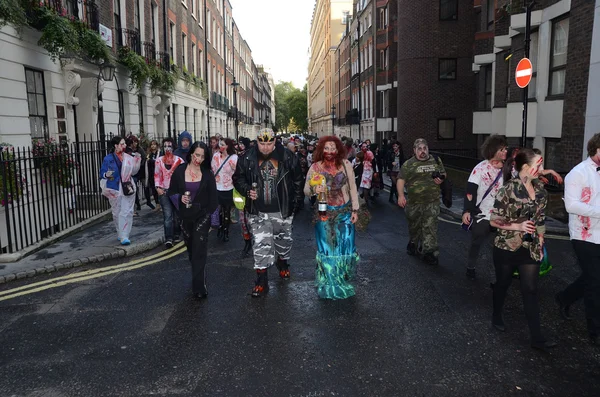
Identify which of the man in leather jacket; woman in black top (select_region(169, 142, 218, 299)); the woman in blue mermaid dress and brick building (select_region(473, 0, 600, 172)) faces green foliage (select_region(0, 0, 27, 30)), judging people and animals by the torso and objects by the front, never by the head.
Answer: the brick building

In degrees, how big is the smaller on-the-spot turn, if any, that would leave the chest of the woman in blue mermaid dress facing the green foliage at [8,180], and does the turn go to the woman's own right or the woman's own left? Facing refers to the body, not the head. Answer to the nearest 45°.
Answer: approximately 90° to the woman's own right

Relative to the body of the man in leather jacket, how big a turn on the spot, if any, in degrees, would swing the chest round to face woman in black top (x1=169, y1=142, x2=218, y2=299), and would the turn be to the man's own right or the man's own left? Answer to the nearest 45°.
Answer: approximately 90° to the man's own right

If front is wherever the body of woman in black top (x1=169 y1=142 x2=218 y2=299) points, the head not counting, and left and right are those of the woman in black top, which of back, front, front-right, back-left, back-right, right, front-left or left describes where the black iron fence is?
back-right

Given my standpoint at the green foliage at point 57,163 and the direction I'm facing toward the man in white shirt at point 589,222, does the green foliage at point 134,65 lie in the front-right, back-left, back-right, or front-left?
back-left

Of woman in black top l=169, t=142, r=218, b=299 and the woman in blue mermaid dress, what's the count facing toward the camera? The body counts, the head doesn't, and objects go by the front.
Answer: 2

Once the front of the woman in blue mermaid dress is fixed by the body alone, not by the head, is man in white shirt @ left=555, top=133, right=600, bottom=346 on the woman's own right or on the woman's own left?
on the woman's own left

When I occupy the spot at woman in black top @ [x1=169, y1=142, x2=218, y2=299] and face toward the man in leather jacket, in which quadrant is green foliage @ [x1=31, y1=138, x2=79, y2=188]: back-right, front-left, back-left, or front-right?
back-left

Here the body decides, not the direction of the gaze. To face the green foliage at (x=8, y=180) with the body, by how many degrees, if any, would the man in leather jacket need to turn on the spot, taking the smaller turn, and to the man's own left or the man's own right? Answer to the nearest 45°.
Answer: approximately 135° to the man's own right

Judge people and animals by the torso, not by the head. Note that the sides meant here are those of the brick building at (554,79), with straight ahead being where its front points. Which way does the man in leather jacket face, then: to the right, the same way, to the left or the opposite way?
to the left

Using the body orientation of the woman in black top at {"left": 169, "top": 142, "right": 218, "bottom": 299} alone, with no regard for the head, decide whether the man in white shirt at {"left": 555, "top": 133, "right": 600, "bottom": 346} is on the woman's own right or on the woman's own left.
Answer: on the woman's own left

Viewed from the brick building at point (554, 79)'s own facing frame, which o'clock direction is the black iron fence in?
The black iron fence is roughly at 12 o'clock from the brick building.
